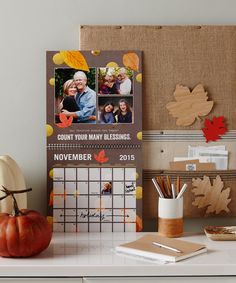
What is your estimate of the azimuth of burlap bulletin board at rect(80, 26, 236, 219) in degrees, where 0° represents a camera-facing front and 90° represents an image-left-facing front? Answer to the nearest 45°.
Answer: approximately 0°

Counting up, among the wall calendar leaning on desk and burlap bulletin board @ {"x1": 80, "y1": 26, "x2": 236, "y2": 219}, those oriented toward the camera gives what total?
2

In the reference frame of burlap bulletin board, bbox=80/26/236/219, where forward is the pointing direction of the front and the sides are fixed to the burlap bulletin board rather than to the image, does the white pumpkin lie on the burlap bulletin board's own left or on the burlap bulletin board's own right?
on the burlap bulletin board's own right
